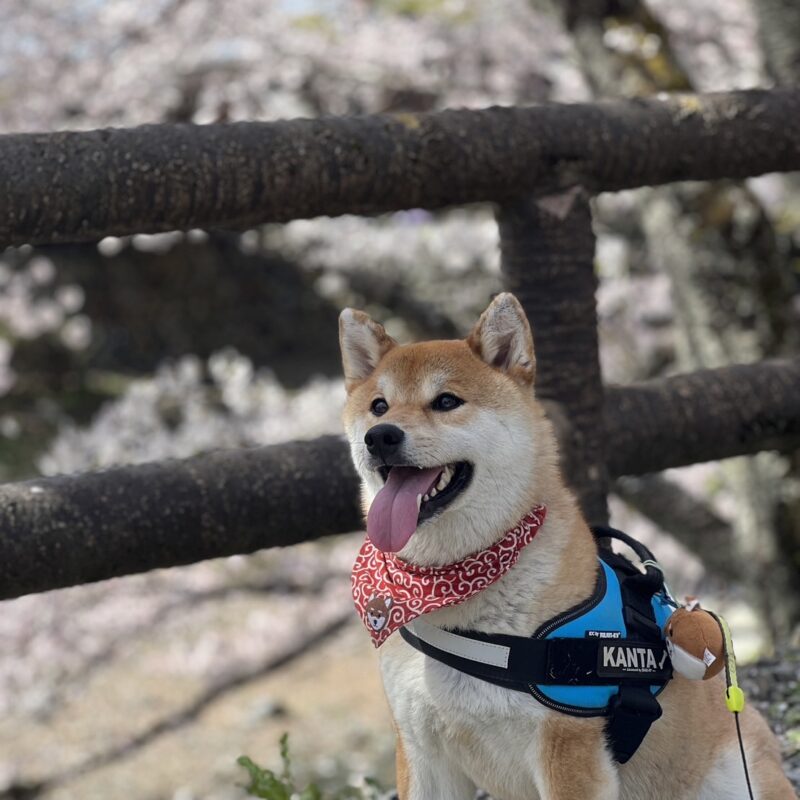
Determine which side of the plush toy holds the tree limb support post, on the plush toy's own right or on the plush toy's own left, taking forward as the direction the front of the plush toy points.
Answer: on the plush toy's own right

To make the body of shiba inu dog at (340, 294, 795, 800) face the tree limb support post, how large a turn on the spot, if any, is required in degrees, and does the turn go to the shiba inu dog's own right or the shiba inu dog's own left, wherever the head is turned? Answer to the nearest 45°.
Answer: approximately 135° to the shiba inu dog's own right

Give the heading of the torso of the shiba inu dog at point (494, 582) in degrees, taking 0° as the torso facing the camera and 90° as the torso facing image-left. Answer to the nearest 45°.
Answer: approximately 45°
